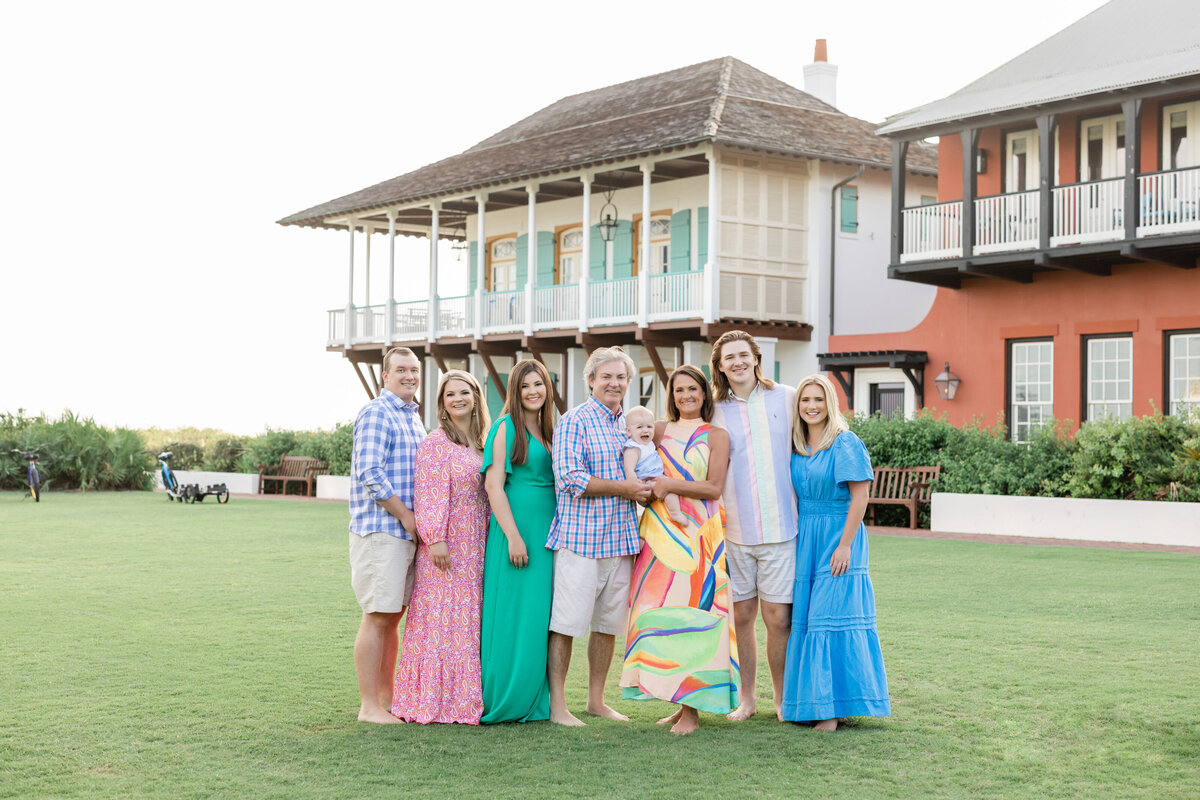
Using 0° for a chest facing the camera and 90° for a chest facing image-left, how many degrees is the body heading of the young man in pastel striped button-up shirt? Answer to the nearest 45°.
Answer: approximately 0°

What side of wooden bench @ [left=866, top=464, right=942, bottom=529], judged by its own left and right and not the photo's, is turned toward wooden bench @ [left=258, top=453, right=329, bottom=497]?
right

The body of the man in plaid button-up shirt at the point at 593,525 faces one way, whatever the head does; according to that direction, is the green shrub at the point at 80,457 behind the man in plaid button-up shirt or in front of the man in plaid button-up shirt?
behind

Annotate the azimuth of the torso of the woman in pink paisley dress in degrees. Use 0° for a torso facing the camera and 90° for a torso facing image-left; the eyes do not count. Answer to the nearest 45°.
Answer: approximately 315°

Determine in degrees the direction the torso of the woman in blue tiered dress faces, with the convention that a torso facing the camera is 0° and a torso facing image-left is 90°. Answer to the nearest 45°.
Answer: approximately 45°

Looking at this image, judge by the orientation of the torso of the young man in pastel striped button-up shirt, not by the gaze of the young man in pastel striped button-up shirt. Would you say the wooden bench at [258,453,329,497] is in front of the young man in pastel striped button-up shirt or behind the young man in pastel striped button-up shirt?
behind
